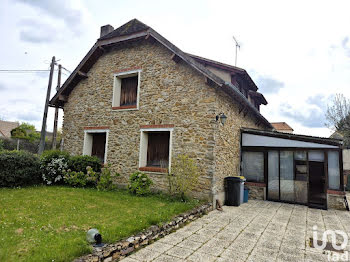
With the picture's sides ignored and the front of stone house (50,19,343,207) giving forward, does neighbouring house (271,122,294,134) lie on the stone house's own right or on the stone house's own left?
on the stone house's own left
